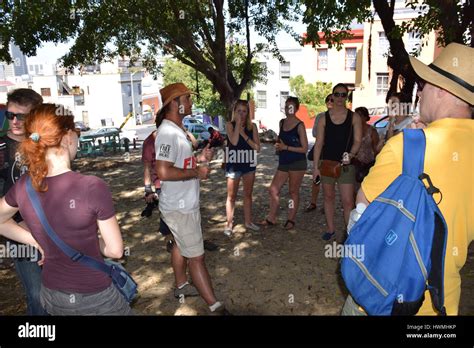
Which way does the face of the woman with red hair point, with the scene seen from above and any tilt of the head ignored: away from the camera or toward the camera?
away from the camera

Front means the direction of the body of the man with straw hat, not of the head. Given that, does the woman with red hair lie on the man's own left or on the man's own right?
on the man's own left

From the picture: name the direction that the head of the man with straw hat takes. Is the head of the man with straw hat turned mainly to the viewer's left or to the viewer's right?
to the viewer's left

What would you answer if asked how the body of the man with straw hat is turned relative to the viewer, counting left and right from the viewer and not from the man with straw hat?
facing away from the viewer and to the left of the viewer

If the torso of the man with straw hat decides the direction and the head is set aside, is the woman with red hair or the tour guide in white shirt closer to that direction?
the tour guide in white shirt
